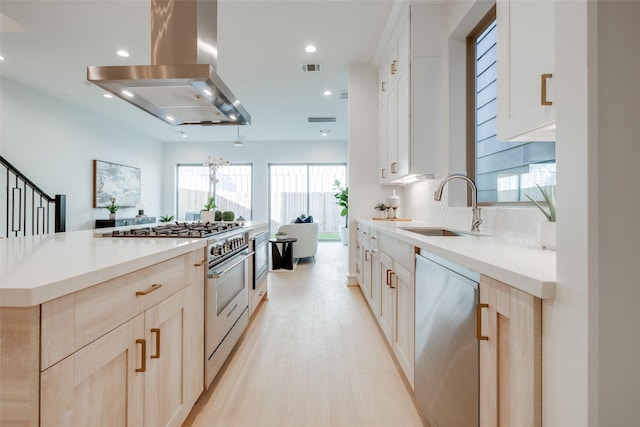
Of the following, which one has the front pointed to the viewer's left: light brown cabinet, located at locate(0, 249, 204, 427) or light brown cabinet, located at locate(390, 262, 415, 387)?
light brown cabinet, located at locate(390, 262, 415, 387)

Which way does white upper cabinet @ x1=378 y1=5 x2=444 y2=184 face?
to the viewer's left

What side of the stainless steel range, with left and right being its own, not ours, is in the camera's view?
right

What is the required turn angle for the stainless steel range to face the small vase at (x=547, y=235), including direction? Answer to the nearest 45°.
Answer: approximately 45° to its right

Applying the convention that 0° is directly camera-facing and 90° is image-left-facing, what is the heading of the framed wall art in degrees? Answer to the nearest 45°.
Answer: approximately 315°

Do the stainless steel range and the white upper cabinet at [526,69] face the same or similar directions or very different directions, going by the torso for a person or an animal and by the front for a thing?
very different directions

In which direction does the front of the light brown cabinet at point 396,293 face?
to the viewer's left

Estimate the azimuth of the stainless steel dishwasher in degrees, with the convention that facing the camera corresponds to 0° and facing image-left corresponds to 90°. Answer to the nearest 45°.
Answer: approximately 45°

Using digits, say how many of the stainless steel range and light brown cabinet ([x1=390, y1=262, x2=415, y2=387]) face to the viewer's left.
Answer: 1

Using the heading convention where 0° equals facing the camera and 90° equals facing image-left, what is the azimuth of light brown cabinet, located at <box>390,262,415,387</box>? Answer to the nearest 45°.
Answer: approximately 90°

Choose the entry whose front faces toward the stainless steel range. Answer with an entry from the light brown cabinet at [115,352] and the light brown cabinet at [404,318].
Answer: the light brown cabinet at [404,318]

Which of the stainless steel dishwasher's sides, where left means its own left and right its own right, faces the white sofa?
right
